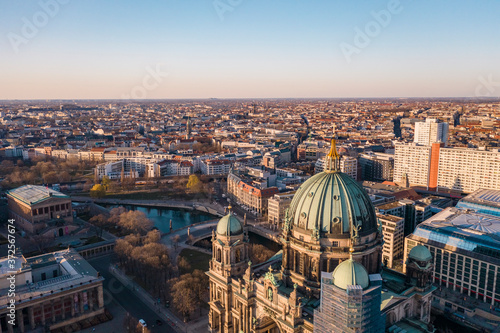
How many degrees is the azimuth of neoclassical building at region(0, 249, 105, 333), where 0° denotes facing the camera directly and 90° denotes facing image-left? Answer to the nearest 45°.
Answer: approximately 315°

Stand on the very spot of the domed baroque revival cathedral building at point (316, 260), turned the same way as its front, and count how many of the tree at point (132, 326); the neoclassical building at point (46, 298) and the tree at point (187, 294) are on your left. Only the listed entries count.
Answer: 0

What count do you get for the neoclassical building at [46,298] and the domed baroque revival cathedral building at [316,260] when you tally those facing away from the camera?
0

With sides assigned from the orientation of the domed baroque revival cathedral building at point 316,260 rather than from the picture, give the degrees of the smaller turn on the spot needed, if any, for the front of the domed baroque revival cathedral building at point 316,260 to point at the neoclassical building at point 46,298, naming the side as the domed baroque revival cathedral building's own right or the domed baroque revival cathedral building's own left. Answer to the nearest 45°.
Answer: approximately 45° to the domed baroque revival cathedral building's own right
